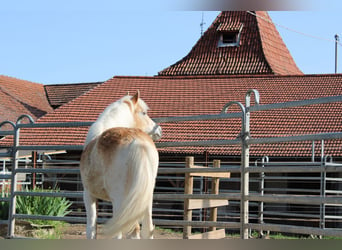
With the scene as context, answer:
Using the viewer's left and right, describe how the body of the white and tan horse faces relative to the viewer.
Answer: facing away from the viewer and to the left of the viewer
